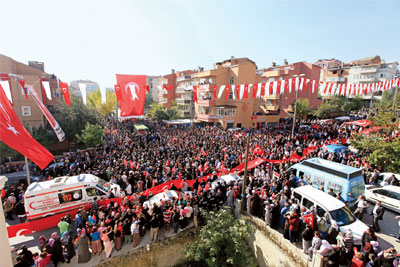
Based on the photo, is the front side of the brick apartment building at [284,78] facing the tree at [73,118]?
yes

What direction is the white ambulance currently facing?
to the viewer's right

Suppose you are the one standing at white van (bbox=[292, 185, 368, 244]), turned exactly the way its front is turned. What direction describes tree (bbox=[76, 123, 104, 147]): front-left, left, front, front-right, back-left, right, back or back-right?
back-right

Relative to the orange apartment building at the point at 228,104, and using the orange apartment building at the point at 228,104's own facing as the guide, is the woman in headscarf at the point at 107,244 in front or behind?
in front

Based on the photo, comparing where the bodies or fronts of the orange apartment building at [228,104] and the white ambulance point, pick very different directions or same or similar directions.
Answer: very different directions

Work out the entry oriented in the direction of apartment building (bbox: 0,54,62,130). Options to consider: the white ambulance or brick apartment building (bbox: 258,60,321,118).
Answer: the brick apartment building

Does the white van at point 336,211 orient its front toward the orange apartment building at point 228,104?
no

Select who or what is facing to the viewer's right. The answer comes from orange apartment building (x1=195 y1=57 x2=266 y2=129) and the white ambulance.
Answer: the white ambulance

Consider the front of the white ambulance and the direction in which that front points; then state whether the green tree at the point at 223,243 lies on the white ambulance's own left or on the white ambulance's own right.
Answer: on the white ambulance's own right
